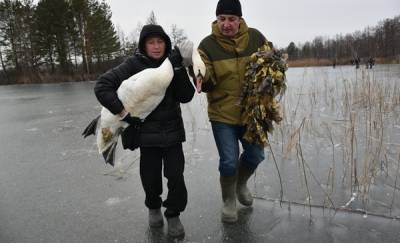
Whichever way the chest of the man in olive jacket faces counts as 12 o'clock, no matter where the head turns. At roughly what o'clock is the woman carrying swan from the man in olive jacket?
The woman carrying swan is roughly at 2 o'clock from the man in olive jacket.

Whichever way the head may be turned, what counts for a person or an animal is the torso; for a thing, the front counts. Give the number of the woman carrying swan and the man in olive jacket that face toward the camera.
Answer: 2

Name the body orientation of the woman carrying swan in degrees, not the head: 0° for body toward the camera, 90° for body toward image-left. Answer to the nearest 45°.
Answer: approximately 0°

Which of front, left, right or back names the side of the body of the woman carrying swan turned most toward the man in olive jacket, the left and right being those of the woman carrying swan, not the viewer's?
left
